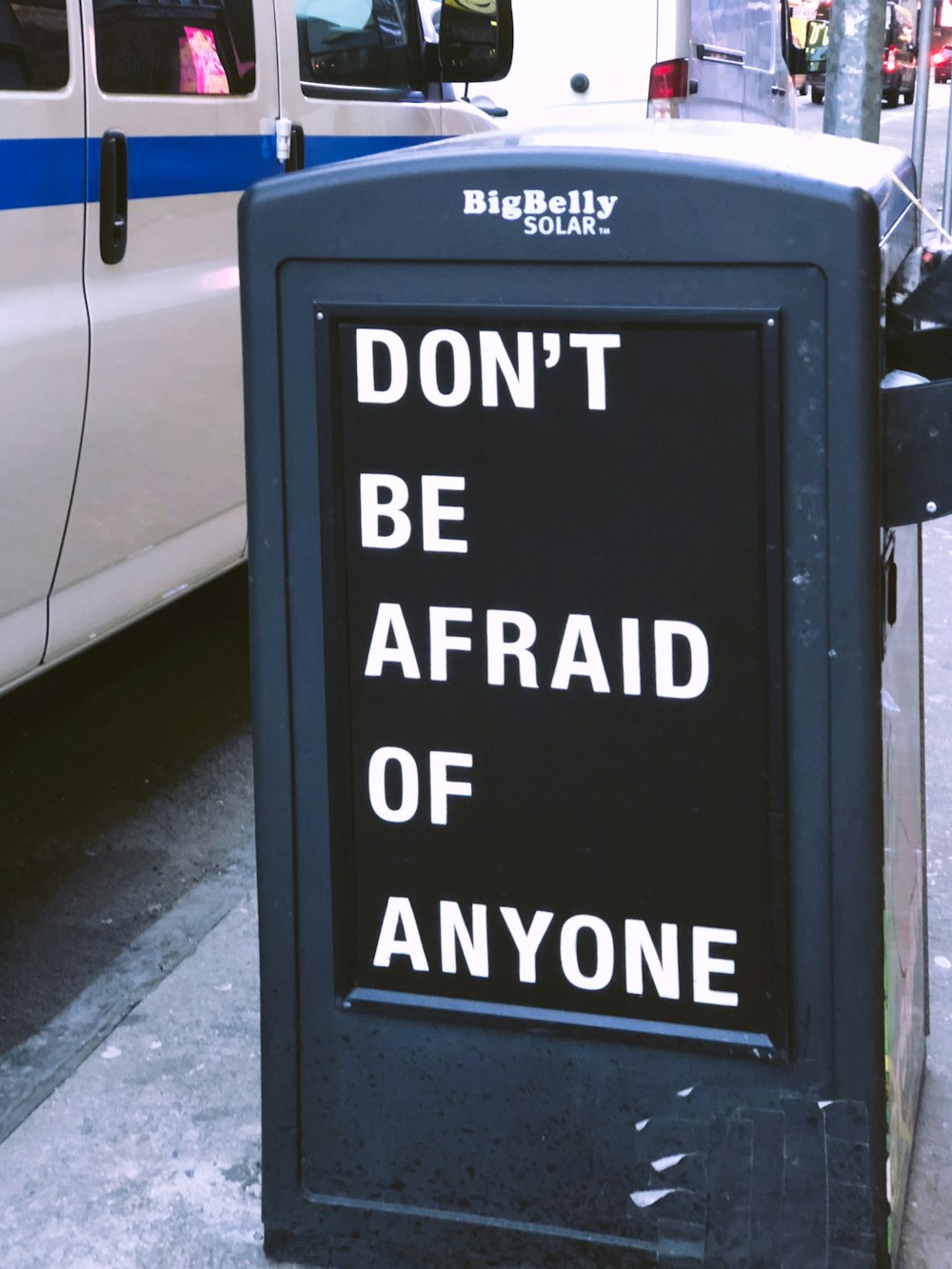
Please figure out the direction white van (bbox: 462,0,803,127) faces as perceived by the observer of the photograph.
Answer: facing away from the viewer and to the left of the viewer

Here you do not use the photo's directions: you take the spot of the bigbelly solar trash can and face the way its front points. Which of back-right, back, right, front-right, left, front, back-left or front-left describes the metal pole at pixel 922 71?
left

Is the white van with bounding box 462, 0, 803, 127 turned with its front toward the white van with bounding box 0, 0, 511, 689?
no

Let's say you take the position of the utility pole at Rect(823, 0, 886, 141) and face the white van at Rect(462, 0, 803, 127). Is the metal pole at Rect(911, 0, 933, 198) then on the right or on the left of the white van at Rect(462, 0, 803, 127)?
right

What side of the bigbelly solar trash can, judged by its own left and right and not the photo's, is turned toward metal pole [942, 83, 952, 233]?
left

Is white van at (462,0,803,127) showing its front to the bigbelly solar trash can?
no

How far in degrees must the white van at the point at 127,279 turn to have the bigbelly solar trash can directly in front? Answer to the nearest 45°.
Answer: approximately 135° to its right

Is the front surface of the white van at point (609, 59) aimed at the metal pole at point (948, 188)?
no

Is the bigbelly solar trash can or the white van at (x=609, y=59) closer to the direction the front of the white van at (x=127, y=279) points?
the white van

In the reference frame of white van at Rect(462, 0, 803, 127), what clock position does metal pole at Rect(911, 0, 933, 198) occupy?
The metal pole is roughly at 4 o'clock from the white van.

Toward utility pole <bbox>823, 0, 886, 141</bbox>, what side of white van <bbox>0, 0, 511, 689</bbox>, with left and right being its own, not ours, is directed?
front

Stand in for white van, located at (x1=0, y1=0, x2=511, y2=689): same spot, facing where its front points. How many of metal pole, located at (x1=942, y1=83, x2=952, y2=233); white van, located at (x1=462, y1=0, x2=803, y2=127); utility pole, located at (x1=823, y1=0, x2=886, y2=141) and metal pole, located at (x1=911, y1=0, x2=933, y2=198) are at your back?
0
